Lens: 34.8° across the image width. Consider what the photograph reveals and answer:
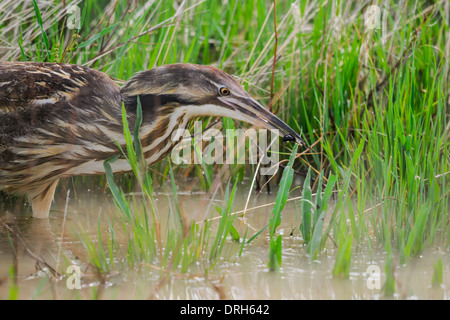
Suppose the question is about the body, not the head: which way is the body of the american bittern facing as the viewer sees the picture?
to the viewer's right
